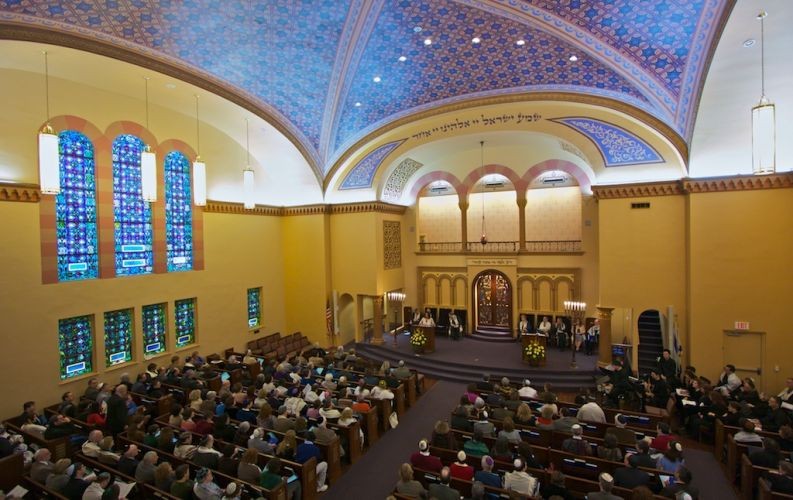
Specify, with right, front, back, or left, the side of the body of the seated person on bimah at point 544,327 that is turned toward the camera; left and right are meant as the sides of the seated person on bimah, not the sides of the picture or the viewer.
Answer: front

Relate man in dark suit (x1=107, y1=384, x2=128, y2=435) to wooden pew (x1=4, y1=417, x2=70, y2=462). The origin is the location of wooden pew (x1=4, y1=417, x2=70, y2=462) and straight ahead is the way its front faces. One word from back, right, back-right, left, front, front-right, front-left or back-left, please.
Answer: front-right

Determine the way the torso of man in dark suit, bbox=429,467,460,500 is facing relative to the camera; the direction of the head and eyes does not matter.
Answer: away from the camera

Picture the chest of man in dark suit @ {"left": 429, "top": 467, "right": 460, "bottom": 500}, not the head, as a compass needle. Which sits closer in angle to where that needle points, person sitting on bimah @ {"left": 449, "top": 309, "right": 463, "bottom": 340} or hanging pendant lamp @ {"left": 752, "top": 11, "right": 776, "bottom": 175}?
the person sitting on bimah

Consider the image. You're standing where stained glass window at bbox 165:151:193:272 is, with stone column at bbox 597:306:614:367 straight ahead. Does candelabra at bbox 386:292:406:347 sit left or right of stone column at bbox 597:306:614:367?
left

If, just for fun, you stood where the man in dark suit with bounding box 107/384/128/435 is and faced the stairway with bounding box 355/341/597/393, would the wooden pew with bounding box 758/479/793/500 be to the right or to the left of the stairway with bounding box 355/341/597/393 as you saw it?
right

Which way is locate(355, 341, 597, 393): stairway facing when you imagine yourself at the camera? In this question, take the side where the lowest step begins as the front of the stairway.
facing the viewer

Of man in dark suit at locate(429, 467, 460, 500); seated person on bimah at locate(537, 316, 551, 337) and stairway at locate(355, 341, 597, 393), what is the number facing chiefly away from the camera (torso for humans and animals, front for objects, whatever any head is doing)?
1

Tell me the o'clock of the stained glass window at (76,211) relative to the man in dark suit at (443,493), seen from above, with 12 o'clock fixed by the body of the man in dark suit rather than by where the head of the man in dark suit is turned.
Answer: The stained glass window is roughly at 10 o'clock from the man in dark suit.

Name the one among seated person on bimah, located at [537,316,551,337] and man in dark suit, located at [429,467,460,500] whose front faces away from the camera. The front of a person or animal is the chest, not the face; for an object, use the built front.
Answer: the man in dark suit

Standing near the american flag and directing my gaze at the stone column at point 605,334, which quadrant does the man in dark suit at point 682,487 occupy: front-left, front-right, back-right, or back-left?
front-right

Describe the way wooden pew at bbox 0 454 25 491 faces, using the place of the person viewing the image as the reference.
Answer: facing away from the viewer and to the right of the viewer

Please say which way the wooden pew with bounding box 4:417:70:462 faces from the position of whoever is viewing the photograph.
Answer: facing away from the viewer and to the right of the viewer

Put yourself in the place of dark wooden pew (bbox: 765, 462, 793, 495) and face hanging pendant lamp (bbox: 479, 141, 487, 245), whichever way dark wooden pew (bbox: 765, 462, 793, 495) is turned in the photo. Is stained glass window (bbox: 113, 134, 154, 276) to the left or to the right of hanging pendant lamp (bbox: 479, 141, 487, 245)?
left

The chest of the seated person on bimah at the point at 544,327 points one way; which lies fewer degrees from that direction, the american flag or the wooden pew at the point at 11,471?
the wooden pew

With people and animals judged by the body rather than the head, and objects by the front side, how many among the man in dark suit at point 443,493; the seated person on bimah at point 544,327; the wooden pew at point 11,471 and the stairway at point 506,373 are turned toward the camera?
2
